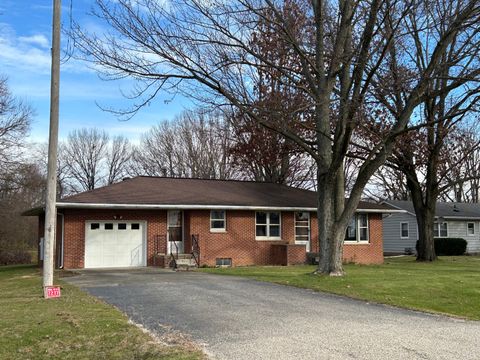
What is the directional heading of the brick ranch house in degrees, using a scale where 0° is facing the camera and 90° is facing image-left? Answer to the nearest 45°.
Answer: approximately 0°

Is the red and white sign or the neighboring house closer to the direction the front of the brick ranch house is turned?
the red and white sign

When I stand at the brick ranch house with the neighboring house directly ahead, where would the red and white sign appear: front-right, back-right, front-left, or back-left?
back-right

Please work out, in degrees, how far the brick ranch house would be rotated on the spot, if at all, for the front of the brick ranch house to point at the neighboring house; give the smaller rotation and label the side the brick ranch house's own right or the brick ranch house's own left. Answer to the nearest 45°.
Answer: approximately 135° to the brick ranch house's own left

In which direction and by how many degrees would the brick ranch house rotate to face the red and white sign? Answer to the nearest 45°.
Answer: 0° — it already faces it
